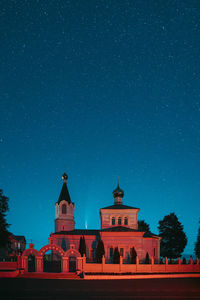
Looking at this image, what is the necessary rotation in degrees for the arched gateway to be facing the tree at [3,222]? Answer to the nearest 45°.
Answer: approximately 135° to its right

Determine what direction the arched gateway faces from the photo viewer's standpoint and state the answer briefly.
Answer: facing the viewer
